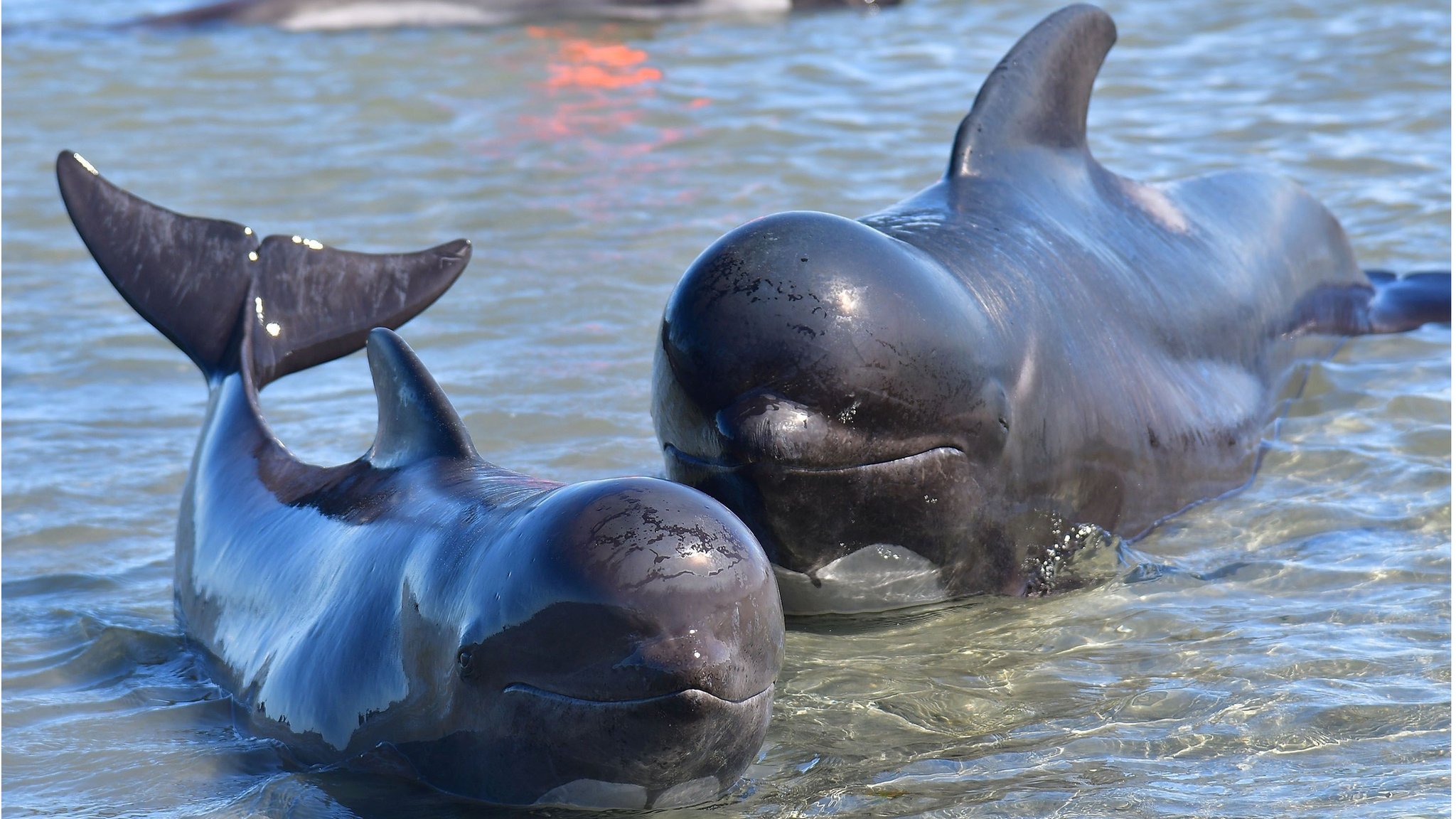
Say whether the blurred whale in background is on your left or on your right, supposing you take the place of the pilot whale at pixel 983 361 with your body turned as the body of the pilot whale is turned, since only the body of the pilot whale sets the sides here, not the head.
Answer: on your right

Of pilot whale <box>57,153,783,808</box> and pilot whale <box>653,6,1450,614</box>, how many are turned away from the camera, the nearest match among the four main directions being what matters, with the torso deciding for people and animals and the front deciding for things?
0

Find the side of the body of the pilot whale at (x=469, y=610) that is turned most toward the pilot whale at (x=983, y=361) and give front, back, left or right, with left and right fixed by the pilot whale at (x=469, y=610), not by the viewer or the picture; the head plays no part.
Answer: left

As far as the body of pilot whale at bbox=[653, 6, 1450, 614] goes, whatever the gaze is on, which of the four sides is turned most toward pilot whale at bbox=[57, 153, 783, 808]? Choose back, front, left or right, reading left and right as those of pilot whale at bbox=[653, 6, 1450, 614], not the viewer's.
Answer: front

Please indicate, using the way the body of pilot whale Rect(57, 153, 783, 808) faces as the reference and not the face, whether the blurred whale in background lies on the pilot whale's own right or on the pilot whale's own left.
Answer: on the pilot whale's own left

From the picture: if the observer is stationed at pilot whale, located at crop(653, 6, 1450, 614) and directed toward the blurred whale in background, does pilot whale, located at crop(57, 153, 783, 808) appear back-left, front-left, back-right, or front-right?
back-left

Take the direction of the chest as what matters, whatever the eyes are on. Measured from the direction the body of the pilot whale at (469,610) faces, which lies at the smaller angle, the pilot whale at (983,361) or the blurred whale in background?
the pilot whale

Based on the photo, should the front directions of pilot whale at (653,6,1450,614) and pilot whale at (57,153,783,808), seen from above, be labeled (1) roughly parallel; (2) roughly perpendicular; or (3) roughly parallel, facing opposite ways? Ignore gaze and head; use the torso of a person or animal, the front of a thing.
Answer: roughly perpendicular

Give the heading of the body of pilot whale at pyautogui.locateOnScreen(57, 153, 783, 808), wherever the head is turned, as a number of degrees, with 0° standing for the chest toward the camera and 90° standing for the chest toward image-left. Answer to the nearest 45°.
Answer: approximately 315°

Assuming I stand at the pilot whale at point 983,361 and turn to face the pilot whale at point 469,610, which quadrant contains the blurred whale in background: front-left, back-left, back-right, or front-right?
back-right

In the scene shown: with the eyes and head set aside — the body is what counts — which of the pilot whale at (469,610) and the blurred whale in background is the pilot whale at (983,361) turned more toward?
the pilot whale
